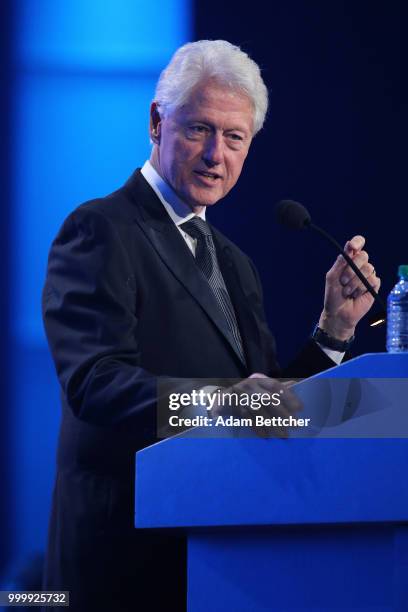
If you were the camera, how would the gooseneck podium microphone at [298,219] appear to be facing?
facing to the left of the viewer

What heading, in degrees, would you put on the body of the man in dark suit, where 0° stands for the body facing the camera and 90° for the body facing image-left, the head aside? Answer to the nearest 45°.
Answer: approximately 315°
